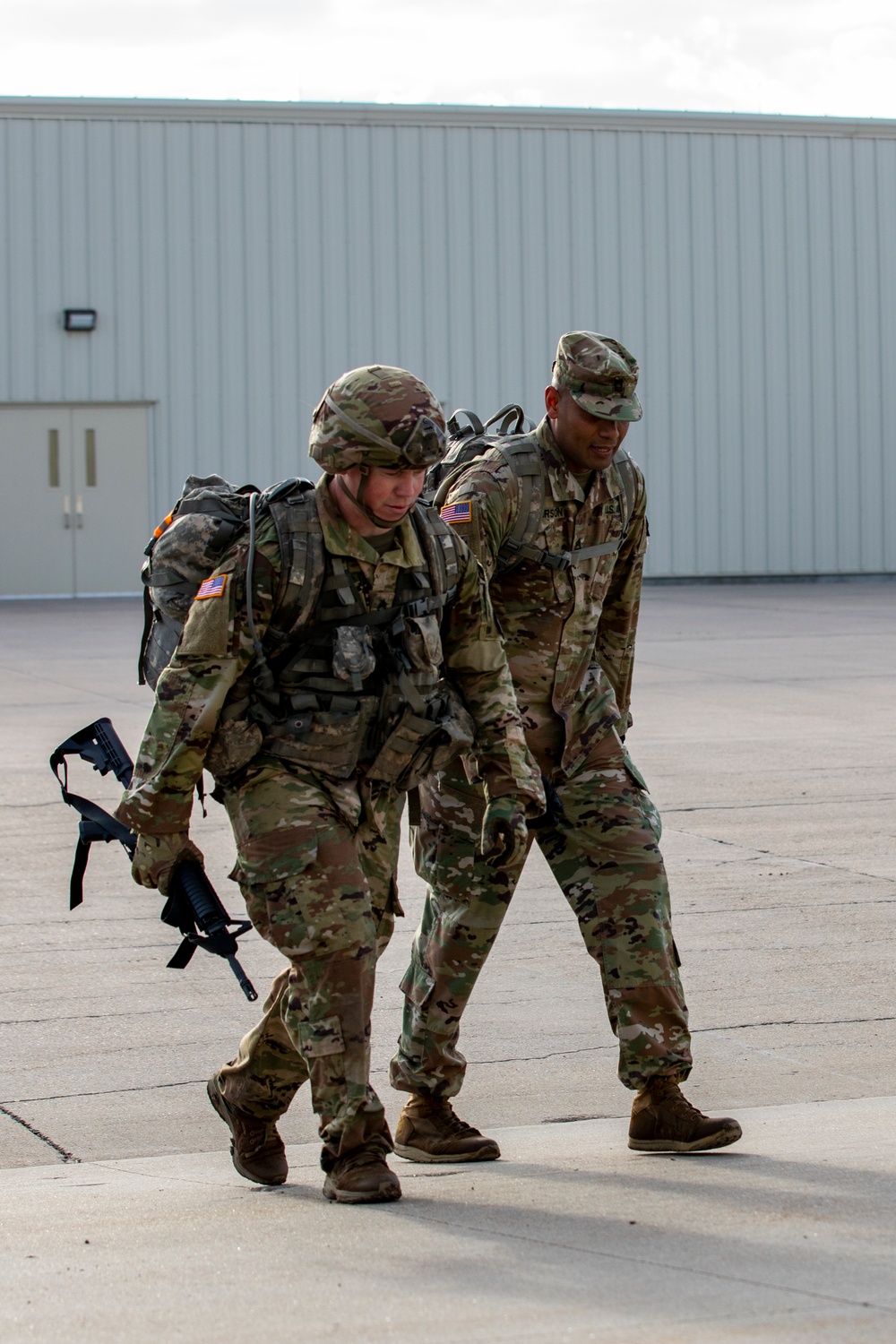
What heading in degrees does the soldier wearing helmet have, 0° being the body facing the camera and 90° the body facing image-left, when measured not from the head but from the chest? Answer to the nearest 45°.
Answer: approximately 315°

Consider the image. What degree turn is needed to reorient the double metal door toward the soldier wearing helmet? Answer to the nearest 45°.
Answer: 0° — it already faces them

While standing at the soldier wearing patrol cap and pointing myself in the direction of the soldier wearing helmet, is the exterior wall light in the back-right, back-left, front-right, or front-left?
back-right

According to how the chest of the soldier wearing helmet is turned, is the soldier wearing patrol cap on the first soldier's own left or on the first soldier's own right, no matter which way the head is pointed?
on the first soldier's own left

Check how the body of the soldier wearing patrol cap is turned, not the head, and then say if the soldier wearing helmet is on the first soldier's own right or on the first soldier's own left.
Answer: on the first soldier's own right

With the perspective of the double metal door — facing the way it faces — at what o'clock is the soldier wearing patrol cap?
The soldier wearing patrol cap is roughly at 12 o'clock from the double metal door.

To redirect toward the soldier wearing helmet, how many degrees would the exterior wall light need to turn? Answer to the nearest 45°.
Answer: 0° — it already faces them

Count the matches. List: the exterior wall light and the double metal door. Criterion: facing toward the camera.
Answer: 2
